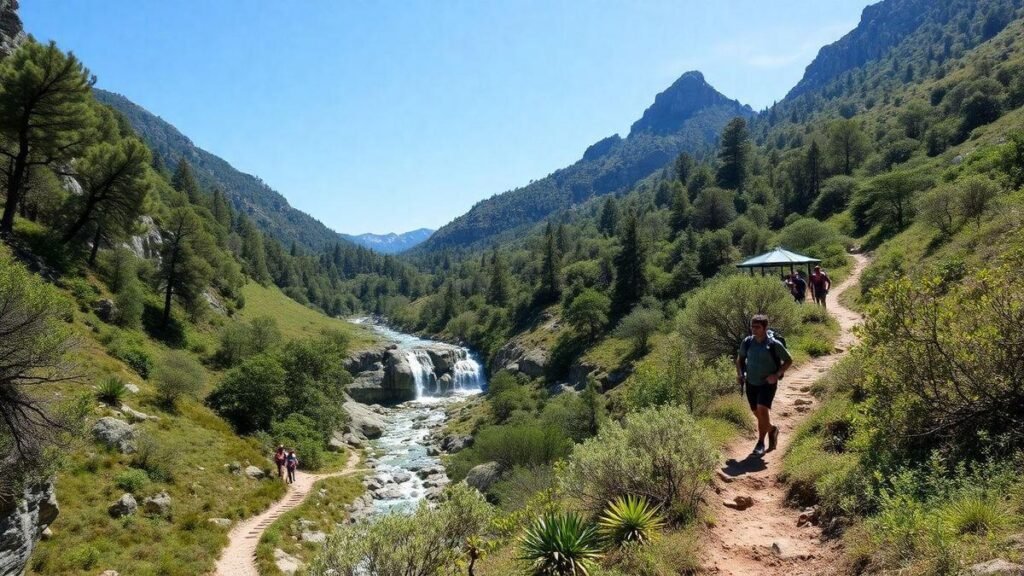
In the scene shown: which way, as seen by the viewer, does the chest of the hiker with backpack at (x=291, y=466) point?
away from the camera

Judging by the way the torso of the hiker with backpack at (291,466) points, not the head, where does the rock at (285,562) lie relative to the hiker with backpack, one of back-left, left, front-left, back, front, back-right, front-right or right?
back

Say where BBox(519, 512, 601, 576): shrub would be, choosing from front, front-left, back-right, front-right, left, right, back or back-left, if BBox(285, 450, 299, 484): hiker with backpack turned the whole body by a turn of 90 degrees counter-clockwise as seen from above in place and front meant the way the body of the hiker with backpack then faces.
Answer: left

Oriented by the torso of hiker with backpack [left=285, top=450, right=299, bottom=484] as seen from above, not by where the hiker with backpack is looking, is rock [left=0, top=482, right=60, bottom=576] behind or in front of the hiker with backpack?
behind

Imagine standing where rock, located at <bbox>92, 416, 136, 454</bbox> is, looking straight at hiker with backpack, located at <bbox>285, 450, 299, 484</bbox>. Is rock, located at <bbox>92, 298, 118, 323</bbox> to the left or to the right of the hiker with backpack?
left

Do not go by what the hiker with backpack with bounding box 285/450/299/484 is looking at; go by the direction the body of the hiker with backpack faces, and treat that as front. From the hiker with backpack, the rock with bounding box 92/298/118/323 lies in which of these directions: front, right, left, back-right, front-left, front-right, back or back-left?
front-left

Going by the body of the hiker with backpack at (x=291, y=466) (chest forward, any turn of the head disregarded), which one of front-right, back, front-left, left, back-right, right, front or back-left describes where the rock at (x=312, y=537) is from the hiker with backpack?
back
